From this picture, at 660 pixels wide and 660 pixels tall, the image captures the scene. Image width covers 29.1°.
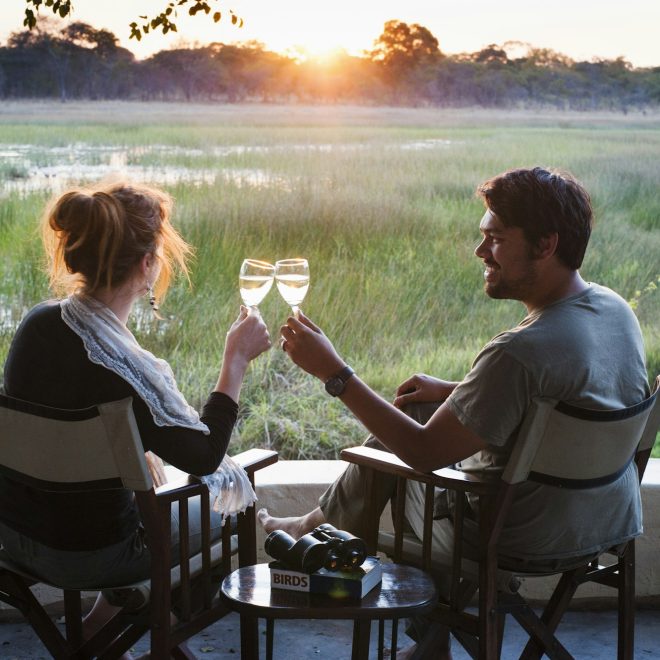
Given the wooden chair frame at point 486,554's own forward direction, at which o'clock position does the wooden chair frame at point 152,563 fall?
the wooden chair frame at point 152,563 is roughly at 10 o'clock from the wooden chair frame at point 486,554.

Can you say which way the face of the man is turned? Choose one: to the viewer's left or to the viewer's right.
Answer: to the viewer's left

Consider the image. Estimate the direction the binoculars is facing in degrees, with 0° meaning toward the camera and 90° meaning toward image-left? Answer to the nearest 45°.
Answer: approximately 135°

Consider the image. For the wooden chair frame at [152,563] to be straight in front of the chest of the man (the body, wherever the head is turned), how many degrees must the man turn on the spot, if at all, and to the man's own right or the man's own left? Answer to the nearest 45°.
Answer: approximately 45° to the man's own left

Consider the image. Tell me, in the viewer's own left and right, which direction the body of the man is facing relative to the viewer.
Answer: facing away from the viewer and to the left of the viewer

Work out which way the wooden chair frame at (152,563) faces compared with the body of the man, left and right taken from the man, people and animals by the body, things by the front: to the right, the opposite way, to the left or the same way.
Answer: to the right

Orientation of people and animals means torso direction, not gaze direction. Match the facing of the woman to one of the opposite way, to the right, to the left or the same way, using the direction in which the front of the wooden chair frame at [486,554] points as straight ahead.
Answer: to the right

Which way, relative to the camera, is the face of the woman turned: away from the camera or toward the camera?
away from the camera
